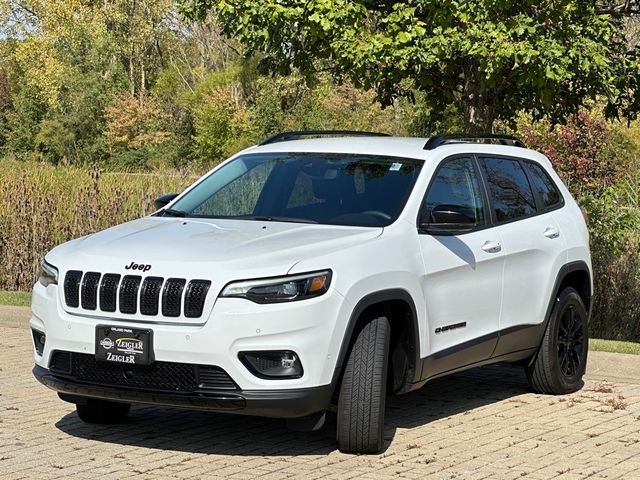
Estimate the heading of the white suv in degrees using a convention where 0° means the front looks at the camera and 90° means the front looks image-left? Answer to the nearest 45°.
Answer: approximately 45°
